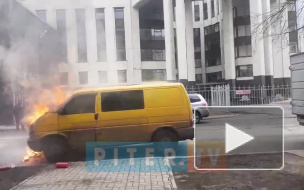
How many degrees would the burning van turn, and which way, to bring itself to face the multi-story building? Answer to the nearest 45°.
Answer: approximately 90° to its right

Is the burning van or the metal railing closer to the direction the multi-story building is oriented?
the burning van

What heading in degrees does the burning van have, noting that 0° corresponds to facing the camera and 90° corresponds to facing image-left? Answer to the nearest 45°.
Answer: approximately 90°

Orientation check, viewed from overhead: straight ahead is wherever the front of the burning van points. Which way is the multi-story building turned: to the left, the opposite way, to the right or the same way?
to the left

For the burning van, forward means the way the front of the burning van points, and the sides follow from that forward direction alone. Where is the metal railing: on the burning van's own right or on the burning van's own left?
on the burning van's own right

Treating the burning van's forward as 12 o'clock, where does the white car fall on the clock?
The white car is roughly at 4 o'clock from the burning van.

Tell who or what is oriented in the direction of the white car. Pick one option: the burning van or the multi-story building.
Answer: the multi-story building

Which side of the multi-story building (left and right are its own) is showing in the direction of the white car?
front
